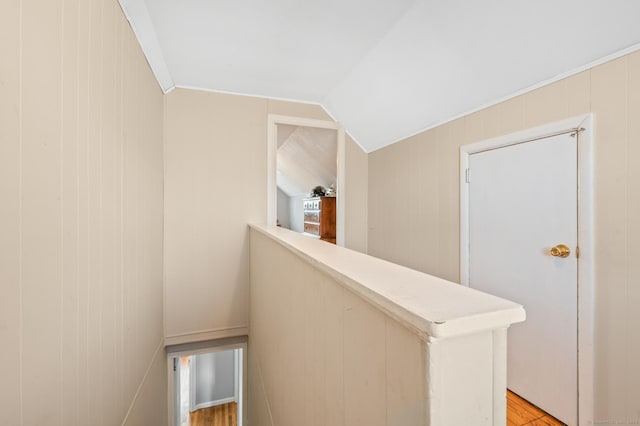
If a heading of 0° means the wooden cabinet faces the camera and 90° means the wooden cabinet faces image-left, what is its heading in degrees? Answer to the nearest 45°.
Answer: approximately 45°

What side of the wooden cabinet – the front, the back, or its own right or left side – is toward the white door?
left
